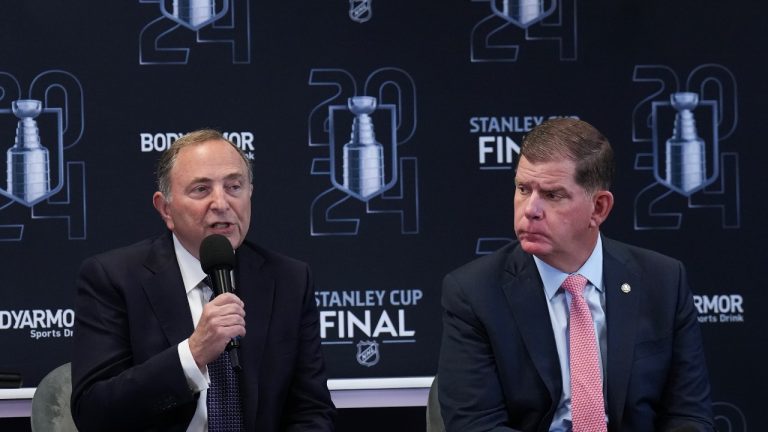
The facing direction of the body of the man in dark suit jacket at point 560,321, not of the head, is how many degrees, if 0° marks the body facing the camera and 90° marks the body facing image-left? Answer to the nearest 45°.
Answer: approximately 0°

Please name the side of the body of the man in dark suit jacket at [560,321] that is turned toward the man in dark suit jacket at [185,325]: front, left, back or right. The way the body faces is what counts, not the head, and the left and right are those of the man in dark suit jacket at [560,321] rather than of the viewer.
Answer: right

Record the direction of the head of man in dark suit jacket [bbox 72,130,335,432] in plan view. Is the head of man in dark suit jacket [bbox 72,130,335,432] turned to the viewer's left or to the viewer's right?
to the viewer's right
